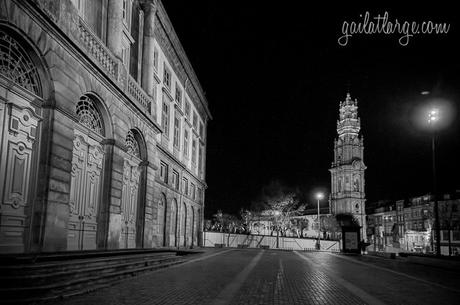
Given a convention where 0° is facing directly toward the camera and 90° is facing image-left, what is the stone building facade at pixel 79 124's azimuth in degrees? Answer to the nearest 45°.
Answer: approximately 315°
